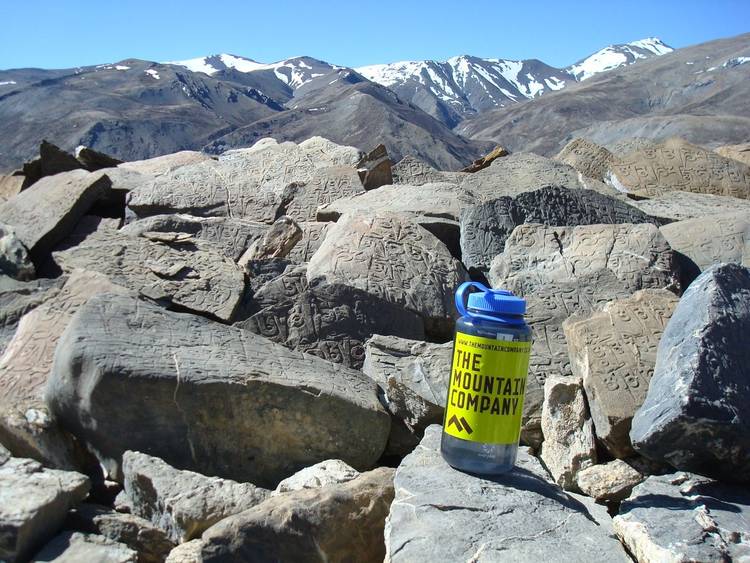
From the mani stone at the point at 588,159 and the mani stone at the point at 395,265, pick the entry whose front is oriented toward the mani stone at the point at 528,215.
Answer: the mani stone at the point at 588,159

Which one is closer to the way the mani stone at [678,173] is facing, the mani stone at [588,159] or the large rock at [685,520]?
the large rock

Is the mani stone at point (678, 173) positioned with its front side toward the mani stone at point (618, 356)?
yes
